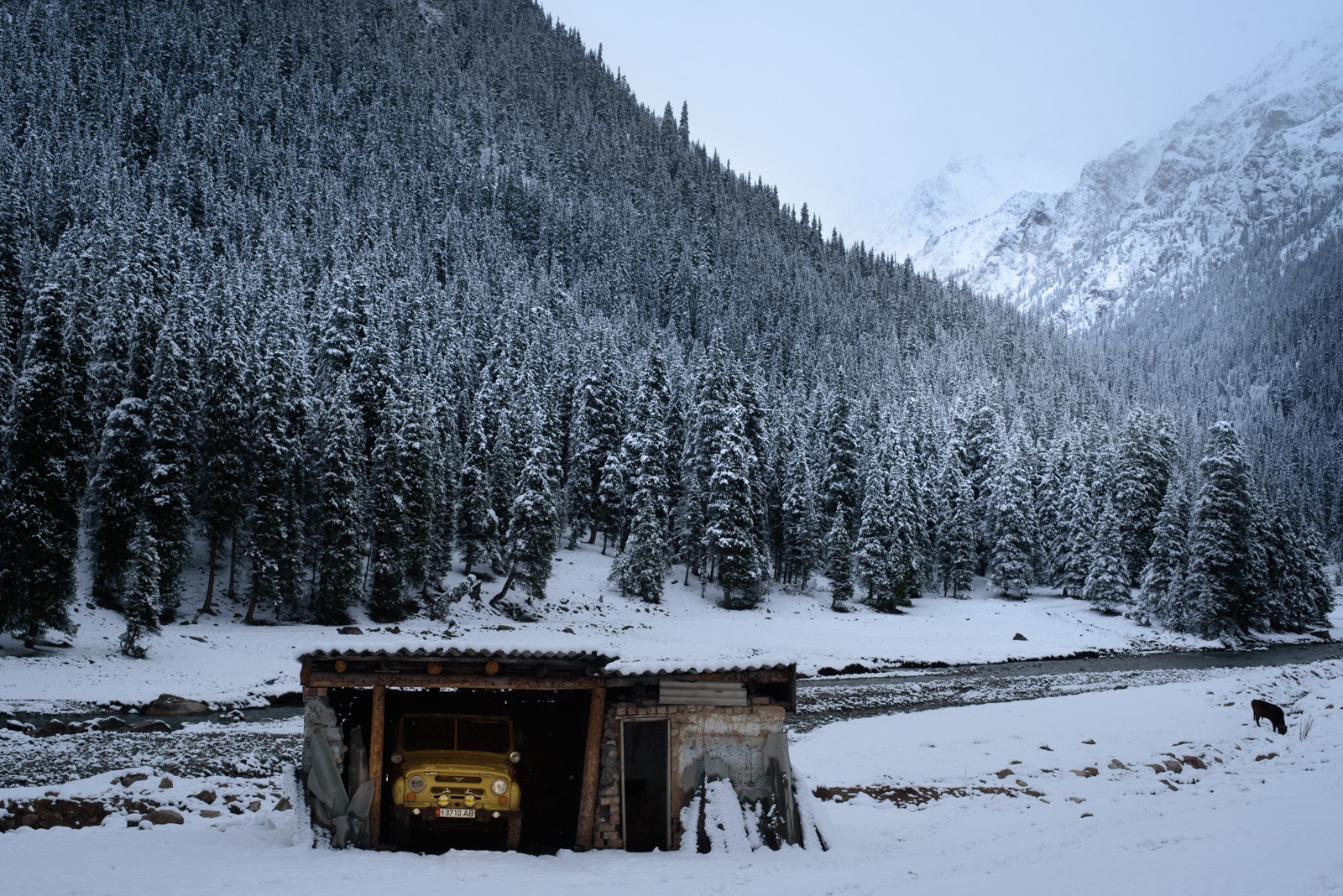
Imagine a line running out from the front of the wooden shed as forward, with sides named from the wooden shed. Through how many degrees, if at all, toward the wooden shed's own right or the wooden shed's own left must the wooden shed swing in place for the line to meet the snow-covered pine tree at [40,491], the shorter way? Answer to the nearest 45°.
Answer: approximately 135° to the wooden shed's own right

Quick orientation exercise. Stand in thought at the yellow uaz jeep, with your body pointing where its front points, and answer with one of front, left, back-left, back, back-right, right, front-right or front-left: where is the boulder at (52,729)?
back-right

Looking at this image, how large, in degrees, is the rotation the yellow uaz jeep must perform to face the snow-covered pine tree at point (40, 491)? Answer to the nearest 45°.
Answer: approximately 135° to its right

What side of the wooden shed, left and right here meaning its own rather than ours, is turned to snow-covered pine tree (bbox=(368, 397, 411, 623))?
back

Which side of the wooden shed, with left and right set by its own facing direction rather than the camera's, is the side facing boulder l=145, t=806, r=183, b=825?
right

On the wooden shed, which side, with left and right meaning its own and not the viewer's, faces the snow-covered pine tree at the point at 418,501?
back

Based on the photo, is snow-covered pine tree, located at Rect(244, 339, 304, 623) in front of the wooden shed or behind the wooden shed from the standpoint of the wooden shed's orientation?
behind

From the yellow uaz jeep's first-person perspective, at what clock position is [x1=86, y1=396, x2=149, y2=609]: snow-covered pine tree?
The snow-covered pine tree is roughly at 5 o'clock from the yellow uaz jeep.

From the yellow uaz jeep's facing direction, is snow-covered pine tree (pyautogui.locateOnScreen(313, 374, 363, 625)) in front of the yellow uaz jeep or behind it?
behind

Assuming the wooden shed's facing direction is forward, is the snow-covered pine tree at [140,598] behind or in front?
behind

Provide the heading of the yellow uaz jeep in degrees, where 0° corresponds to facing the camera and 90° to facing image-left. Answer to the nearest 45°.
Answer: approximately 0°
